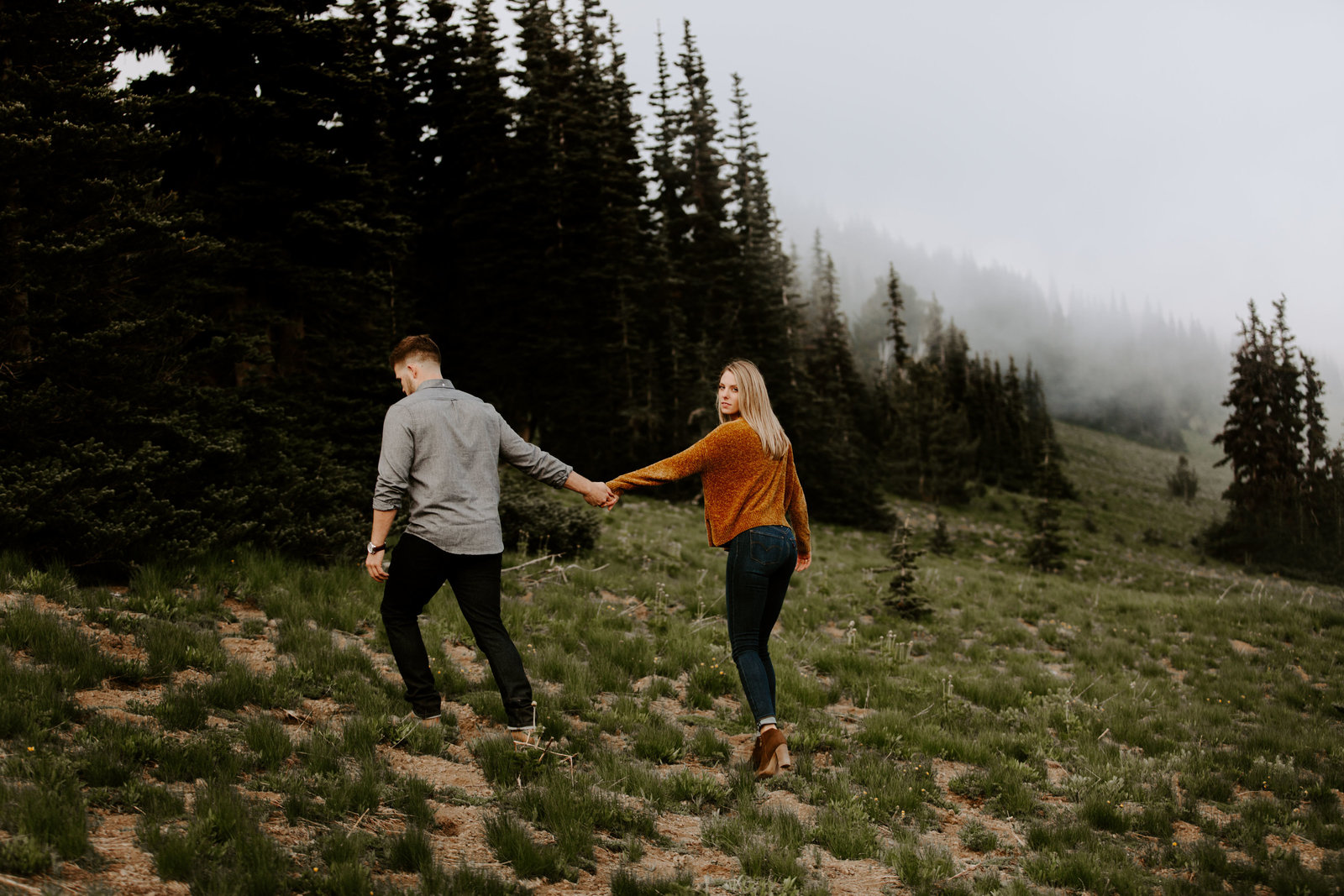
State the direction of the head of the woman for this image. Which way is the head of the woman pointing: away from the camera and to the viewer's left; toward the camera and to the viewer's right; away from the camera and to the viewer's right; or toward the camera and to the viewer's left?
toward the camera and to the viewer's left

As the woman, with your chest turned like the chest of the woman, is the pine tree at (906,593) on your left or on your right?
on your right

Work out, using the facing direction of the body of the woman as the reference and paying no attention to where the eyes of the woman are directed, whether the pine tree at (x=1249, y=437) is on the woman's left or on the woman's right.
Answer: on the woman's right

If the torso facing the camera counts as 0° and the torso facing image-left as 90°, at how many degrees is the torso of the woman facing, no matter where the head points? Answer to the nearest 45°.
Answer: approximately 135°

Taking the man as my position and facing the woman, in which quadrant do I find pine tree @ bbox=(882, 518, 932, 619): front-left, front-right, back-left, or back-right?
front-left

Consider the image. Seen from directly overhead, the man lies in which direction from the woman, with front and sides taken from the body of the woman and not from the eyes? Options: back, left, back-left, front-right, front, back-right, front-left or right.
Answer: front-left

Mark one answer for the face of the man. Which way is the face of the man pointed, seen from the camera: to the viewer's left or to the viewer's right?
to the viewer's left

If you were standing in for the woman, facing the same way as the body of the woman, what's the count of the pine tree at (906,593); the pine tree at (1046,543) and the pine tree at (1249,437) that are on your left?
0
